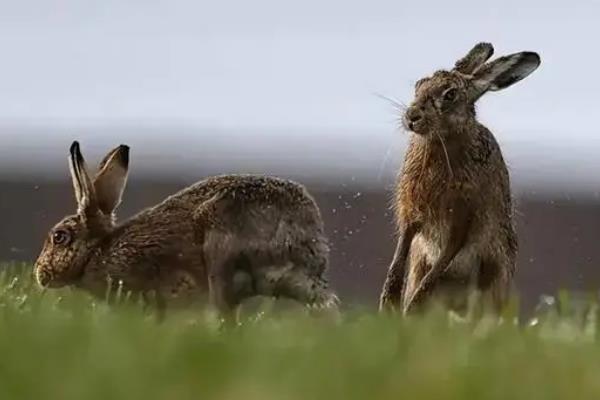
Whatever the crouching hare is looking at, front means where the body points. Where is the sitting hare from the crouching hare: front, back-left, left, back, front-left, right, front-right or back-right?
back

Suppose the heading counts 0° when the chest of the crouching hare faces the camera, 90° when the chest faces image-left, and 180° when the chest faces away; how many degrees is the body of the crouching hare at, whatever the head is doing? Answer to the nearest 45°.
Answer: approximately 90°

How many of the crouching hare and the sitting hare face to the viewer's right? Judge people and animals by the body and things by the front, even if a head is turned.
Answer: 0

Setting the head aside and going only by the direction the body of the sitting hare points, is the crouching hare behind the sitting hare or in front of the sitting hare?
in front

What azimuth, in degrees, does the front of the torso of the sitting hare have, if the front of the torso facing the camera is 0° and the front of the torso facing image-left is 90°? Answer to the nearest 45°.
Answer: approximately 45°
